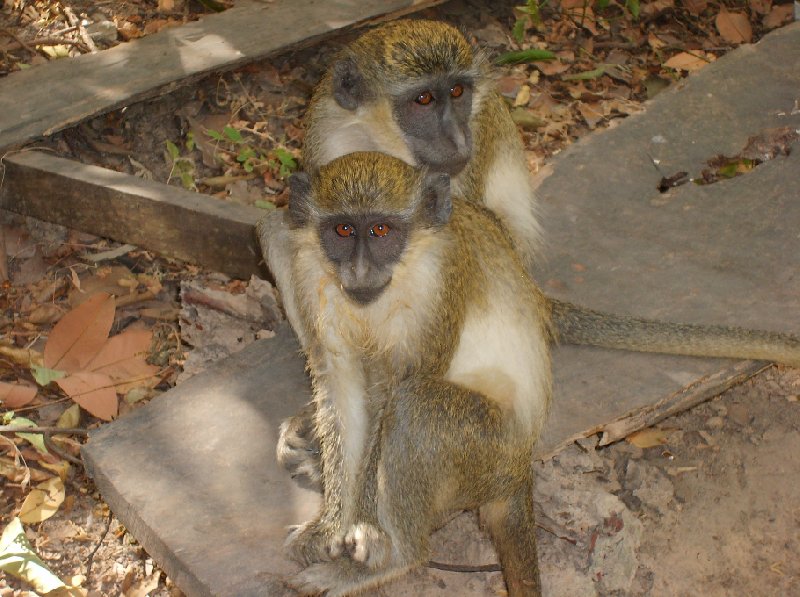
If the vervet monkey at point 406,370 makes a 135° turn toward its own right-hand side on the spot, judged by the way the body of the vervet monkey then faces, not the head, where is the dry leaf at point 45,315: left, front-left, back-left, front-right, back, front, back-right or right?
front-left

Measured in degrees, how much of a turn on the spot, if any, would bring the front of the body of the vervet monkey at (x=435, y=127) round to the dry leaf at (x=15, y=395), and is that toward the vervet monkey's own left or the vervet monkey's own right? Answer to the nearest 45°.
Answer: approximately 45° to the vervet monkey's own right

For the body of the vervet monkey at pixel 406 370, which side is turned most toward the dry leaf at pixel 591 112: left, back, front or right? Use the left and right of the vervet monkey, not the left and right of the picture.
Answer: back

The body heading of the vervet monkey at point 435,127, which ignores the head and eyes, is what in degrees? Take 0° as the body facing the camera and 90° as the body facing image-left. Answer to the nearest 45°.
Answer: approximately 45°

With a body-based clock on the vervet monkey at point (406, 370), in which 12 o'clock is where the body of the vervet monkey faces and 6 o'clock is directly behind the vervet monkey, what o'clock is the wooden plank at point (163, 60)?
The wooden plank is roughly at 4 o'clock from the vervet monkey.

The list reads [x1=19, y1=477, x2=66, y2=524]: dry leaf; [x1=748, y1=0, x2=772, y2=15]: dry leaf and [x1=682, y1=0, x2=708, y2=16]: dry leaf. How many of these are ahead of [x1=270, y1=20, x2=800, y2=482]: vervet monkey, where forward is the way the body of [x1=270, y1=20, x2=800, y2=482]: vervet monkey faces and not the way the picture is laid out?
1

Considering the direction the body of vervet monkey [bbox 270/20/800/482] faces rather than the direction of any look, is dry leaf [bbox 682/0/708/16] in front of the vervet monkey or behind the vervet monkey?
behind

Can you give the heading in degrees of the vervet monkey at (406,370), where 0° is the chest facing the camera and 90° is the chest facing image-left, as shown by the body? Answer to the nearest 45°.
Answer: approximately 45°

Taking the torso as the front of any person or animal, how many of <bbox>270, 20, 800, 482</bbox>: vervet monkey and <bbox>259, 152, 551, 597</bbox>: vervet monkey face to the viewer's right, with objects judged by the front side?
0

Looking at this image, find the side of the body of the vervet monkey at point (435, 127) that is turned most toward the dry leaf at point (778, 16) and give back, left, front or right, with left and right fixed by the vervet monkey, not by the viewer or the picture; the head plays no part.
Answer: back

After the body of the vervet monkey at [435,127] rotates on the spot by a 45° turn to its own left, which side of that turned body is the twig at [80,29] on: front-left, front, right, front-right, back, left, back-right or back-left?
back-right
